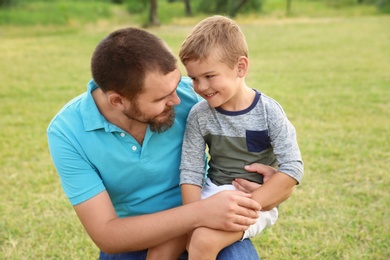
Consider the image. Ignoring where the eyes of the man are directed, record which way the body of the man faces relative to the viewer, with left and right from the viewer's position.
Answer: facing the viewer and to the right of the viewer

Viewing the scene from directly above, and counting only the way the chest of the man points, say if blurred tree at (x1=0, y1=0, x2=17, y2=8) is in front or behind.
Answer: behind

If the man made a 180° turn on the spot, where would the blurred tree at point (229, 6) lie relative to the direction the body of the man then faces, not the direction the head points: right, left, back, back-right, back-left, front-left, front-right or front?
front-right

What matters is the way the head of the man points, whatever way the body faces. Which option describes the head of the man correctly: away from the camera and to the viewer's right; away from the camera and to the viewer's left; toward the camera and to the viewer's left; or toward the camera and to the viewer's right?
toward the camera and to the viewer's right

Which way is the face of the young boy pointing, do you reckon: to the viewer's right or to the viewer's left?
to the viewer's left
